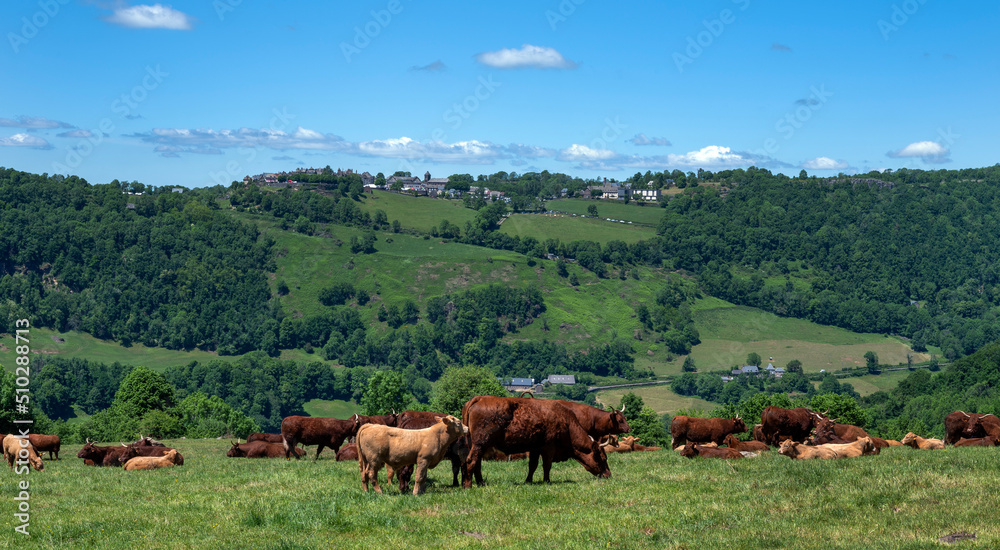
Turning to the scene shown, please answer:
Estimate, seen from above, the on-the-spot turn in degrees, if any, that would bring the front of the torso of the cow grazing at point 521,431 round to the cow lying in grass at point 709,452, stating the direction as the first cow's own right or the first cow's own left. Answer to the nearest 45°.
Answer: approximately 45° to the first cow's own left

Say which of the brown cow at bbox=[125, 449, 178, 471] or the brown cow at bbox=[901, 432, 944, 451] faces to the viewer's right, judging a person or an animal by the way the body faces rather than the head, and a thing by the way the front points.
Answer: the brown cow at bbox=[125, 449, 178, 471]

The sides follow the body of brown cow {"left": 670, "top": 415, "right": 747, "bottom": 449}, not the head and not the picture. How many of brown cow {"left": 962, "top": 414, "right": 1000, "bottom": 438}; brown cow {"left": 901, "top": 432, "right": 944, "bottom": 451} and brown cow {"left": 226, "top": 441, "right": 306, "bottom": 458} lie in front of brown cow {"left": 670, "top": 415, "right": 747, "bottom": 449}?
2

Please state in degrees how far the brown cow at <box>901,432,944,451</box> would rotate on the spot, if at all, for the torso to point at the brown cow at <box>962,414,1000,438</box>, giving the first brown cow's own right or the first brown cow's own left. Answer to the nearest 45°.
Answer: approximately 180°

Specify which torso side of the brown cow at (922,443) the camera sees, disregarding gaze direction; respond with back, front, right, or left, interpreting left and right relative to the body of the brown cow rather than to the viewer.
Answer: left

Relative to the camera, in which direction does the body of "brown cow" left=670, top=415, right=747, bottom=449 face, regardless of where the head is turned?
to the viewer's right

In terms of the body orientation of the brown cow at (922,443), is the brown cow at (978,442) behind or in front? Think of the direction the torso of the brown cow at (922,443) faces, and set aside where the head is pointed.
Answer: behind

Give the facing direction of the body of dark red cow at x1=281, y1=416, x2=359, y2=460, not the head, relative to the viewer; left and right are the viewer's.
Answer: facing to the right of the viewer

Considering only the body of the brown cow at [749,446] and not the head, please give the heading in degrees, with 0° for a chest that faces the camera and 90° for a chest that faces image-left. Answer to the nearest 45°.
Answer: approximately 90°

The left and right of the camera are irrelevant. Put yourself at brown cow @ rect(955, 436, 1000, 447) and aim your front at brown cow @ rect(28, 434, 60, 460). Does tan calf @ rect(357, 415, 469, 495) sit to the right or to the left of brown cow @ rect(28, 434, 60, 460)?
left

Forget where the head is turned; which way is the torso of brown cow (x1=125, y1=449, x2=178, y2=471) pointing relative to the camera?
to the viewer's right

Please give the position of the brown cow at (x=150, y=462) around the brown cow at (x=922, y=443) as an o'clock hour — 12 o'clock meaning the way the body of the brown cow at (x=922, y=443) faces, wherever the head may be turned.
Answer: the brown cow at (x=150, y=462) is roughly at 11 o'clock from the brown cow at (x=922, y=443).

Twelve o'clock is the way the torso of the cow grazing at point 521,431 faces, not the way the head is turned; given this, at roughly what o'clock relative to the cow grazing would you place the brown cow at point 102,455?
The brown cow is roughly at 7 o'clock from the cow grazing.

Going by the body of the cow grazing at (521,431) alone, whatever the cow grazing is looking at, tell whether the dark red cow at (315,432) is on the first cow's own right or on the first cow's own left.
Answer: on the first cow's own left

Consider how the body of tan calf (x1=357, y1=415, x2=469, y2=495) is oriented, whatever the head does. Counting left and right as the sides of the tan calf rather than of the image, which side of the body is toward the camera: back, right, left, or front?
right
